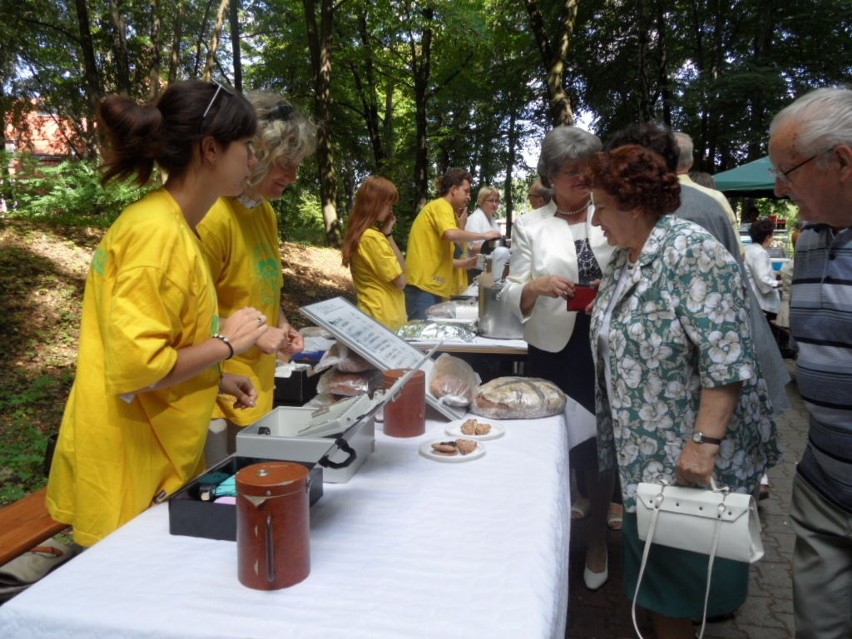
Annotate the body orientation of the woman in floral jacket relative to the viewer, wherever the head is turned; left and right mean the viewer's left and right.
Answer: facing to the left of the viewer

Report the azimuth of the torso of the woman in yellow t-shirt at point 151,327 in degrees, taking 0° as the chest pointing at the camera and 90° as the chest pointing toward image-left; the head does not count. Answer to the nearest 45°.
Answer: approximately 270°

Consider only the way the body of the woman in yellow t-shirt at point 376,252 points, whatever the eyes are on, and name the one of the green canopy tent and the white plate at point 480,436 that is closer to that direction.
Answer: the green canopy tent

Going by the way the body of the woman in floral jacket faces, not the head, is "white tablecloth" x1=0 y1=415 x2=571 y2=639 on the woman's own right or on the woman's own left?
on the woman's own left

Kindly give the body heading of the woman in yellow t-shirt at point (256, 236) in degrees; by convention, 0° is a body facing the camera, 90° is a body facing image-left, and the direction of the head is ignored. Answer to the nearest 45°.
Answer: approximately 315°

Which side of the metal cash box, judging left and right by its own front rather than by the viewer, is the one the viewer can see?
left

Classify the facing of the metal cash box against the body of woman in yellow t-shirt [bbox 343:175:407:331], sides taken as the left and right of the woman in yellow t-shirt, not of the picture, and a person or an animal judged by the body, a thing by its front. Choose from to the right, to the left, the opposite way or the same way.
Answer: the opposite way

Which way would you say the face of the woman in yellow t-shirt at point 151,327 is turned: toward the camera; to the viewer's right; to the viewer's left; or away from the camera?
to the viewer's right

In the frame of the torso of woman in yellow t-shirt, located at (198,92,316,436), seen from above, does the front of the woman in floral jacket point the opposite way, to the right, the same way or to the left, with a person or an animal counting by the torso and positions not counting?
the opposite way

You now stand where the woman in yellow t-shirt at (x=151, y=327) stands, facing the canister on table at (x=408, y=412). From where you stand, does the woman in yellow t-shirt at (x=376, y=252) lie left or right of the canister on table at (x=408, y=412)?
left

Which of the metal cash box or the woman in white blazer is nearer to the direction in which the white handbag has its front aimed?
the metal cash box

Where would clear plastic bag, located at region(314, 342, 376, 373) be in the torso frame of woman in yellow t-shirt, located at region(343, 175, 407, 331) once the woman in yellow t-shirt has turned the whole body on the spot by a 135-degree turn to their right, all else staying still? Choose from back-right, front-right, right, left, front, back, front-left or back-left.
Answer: front-left

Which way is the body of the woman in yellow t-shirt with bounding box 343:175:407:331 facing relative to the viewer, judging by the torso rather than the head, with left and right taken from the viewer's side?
facing to the right of the viewer
